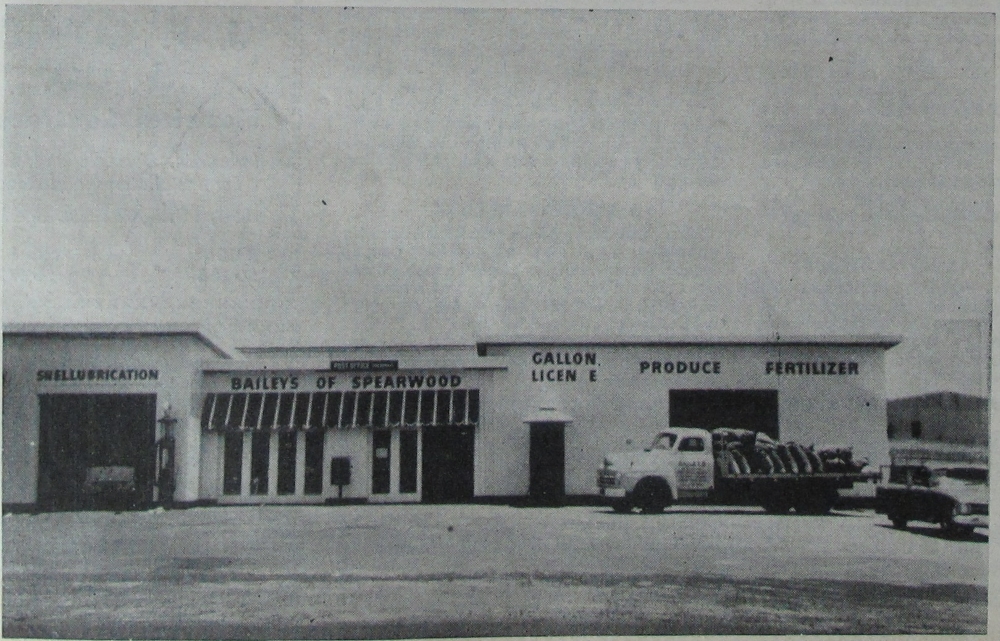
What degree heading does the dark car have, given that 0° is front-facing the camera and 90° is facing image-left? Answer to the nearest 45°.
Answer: approximately 315°

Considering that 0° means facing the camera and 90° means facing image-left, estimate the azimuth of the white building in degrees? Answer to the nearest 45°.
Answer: approximately 0°

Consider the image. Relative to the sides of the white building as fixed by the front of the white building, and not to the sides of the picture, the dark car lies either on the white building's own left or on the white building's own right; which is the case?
on the white building's own left

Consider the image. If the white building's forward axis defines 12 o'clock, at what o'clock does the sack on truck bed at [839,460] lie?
The sack on truck bed is roughly at 9 o'clock from the white building.

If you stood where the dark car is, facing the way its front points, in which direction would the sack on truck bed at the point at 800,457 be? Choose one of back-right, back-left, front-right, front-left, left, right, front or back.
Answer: back-right
